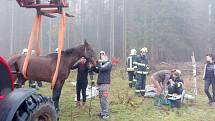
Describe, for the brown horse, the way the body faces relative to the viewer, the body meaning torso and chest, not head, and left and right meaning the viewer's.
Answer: facing to the right of the viewer

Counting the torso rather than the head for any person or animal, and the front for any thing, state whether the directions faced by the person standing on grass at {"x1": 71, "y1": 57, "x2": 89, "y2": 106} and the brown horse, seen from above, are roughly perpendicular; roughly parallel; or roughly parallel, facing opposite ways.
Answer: roughly perpendicular

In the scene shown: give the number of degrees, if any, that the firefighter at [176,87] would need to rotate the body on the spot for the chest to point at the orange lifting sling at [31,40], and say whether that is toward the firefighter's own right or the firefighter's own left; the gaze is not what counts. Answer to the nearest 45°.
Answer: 0° — they already face it

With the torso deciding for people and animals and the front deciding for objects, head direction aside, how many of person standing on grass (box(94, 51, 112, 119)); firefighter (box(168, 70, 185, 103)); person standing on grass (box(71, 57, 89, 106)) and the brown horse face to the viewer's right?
1

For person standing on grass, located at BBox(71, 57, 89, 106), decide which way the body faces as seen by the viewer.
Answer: toward the camera

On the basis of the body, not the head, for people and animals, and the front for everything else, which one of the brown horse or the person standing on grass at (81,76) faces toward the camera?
the person standing on grass

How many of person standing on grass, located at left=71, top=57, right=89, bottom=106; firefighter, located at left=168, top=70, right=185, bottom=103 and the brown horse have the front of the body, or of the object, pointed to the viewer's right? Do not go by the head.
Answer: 1

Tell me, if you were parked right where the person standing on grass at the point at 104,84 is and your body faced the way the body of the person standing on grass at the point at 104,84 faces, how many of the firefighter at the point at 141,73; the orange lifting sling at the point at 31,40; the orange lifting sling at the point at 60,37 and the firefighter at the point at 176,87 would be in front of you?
2

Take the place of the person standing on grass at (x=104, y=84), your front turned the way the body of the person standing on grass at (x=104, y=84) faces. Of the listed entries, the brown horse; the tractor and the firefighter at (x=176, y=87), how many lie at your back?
1

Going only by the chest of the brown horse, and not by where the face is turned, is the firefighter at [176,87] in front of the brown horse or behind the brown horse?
in front

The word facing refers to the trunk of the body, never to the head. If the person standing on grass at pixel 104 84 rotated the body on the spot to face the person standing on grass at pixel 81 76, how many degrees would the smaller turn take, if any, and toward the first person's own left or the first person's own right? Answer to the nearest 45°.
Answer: approximately 90° to the first person's own right

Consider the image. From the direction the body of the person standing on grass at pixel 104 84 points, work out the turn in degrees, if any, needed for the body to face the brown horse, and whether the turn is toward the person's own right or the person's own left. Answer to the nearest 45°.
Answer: approximately 45° to the person's own right

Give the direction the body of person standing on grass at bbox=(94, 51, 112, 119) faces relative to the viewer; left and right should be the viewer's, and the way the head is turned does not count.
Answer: facing the viewer and to the left of the viewer

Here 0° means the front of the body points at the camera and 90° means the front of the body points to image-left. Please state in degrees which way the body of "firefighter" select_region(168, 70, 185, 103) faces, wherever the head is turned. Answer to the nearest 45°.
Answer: approximately 45°

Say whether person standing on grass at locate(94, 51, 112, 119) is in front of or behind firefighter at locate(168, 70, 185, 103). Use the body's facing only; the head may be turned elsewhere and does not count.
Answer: in front
